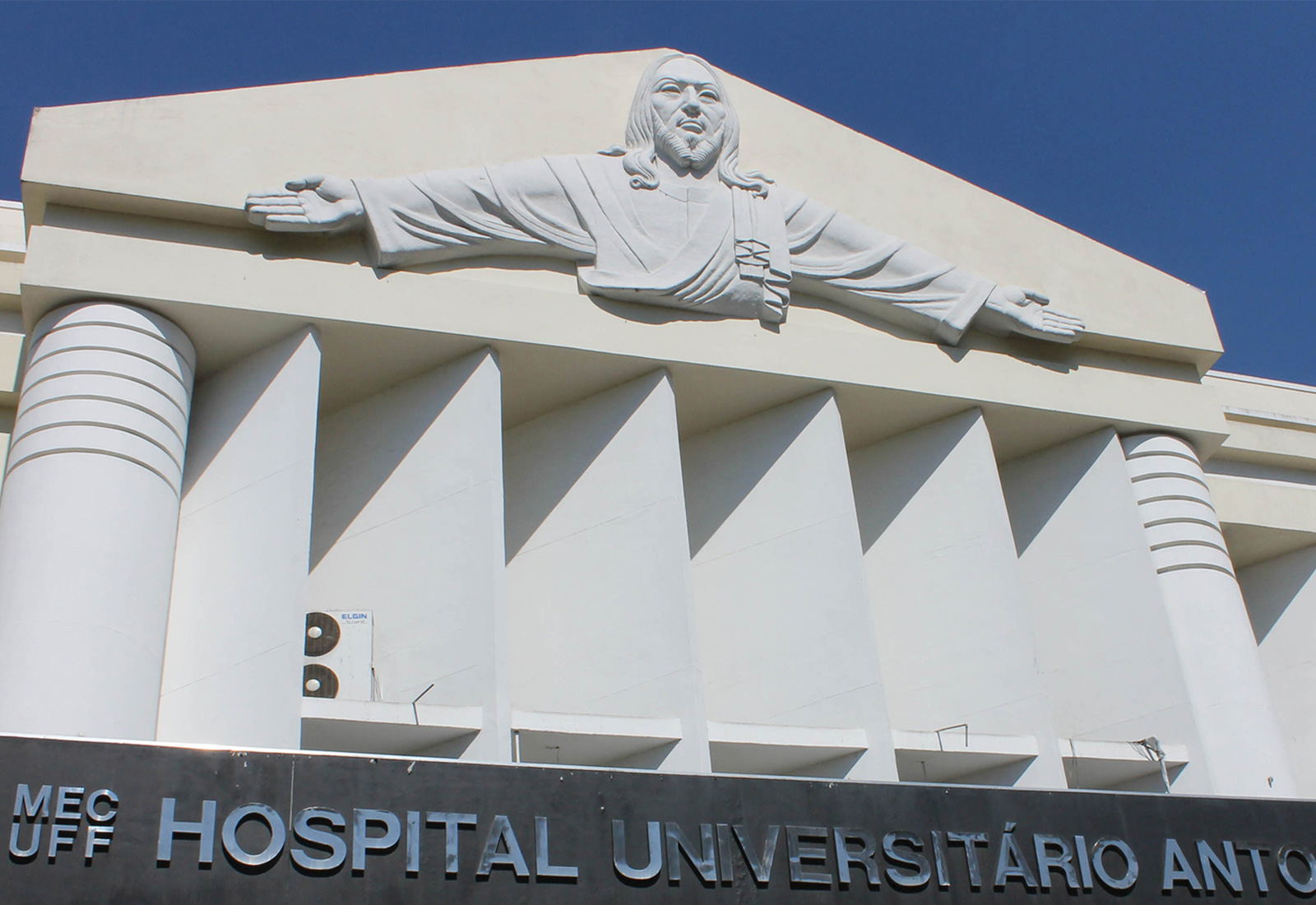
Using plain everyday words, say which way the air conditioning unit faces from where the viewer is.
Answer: facing the viewer
